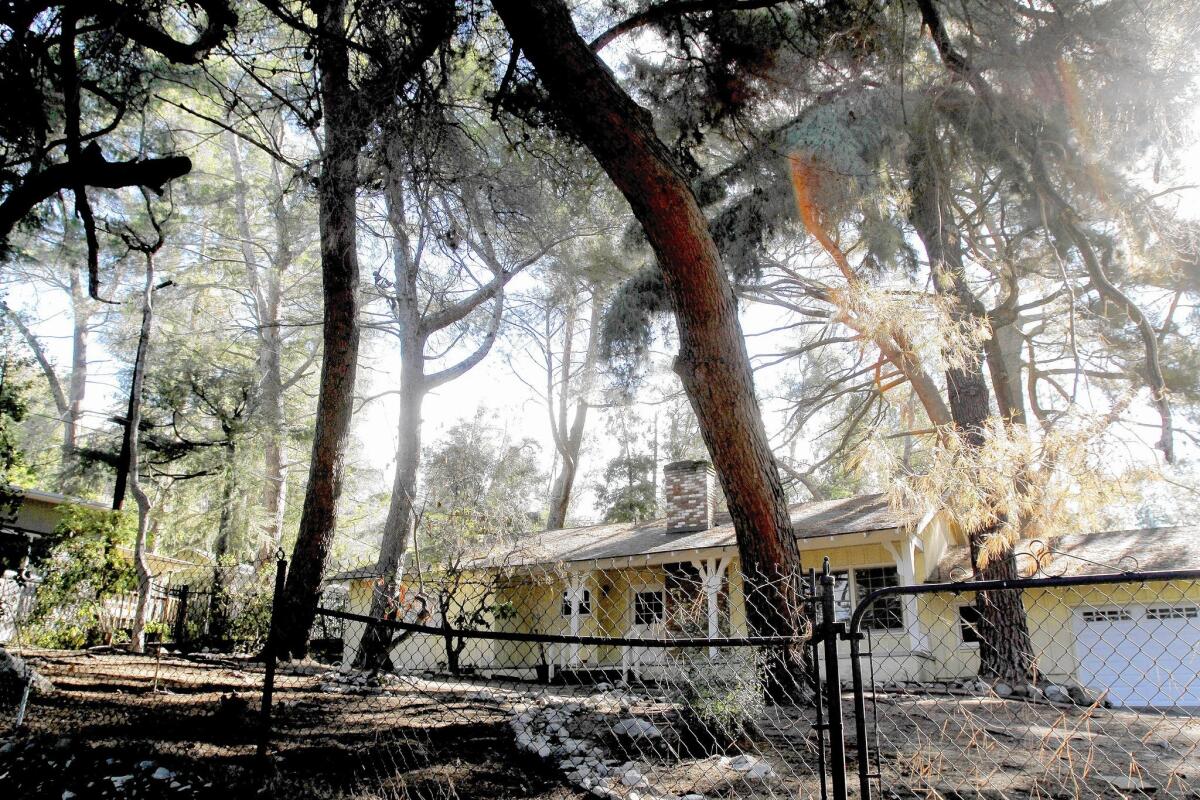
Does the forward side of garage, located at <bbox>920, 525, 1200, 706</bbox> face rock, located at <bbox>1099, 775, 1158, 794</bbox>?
yes

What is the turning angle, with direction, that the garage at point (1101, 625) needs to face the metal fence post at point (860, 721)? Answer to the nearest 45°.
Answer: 0° — it already faces it

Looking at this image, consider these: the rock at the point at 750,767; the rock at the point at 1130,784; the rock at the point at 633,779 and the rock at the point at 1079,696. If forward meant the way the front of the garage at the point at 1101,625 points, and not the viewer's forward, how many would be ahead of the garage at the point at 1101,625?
4

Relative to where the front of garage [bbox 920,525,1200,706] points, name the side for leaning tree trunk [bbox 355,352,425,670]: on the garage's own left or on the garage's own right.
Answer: on the garage's own right

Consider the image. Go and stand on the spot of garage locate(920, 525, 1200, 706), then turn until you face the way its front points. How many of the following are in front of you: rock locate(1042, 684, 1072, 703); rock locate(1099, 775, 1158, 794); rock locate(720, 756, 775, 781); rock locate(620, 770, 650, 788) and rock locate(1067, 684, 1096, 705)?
5

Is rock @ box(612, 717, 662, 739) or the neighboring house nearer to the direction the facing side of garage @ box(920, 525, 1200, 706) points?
the rock

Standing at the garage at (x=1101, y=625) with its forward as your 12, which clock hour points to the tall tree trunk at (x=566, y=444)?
The tall tree trunk is roughly at 4 o'clock from the garage.

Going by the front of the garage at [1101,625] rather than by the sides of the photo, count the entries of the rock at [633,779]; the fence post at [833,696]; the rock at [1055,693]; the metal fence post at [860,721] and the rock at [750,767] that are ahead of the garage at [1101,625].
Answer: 5

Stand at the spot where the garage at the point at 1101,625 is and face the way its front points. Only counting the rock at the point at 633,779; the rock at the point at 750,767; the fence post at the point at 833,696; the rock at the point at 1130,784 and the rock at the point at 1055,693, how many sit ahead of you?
5

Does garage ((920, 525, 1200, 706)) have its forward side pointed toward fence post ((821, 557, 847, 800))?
yes

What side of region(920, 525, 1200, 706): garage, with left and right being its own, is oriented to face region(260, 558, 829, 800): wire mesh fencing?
front

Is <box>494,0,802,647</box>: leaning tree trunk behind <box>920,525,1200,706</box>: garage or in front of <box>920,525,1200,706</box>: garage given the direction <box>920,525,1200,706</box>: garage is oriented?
in front

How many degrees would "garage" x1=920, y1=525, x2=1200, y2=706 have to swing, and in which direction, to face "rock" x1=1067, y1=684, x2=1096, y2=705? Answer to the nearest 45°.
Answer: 0° — it already faces it

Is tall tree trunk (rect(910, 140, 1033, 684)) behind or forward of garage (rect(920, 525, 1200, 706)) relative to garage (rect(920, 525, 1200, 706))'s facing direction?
forward

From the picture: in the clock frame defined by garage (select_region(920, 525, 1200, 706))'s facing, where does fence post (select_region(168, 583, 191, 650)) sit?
The fence post is roughly at 2 o'clock from the garage.

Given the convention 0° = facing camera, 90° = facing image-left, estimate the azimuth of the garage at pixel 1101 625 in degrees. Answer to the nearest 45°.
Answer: approximately 0°

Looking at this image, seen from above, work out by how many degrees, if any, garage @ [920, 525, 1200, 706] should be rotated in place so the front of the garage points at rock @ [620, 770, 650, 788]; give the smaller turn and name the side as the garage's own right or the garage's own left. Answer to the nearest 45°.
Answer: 0° — it already faces it
